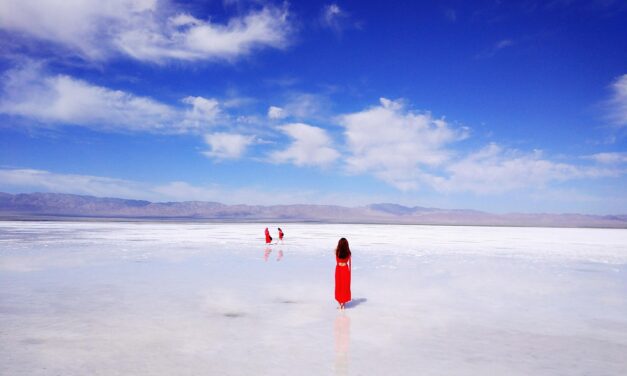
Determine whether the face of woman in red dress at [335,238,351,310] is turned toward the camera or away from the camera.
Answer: away from the camera

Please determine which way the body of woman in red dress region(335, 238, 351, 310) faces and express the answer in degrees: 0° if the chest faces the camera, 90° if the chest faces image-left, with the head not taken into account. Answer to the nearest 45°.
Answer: approximately 180°
